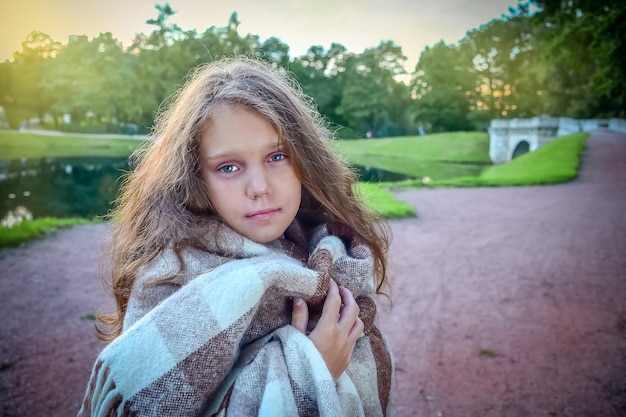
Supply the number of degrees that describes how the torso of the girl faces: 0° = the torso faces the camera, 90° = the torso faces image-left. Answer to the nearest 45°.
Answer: approximately 315°

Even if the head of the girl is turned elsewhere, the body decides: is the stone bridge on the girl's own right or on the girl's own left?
on the girl's own left

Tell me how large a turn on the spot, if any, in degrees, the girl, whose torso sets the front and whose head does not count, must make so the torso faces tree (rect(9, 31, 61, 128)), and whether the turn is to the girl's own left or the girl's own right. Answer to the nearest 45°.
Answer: approximately 180°

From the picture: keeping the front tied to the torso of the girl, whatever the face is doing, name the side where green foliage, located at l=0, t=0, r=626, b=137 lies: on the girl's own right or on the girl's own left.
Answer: on the girl's own left

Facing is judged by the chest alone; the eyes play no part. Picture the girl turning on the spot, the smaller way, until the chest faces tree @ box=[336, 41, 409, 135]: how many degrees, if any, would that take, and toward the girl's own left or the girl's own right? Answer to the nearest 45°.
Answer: approximately 135° to the girl's own left
